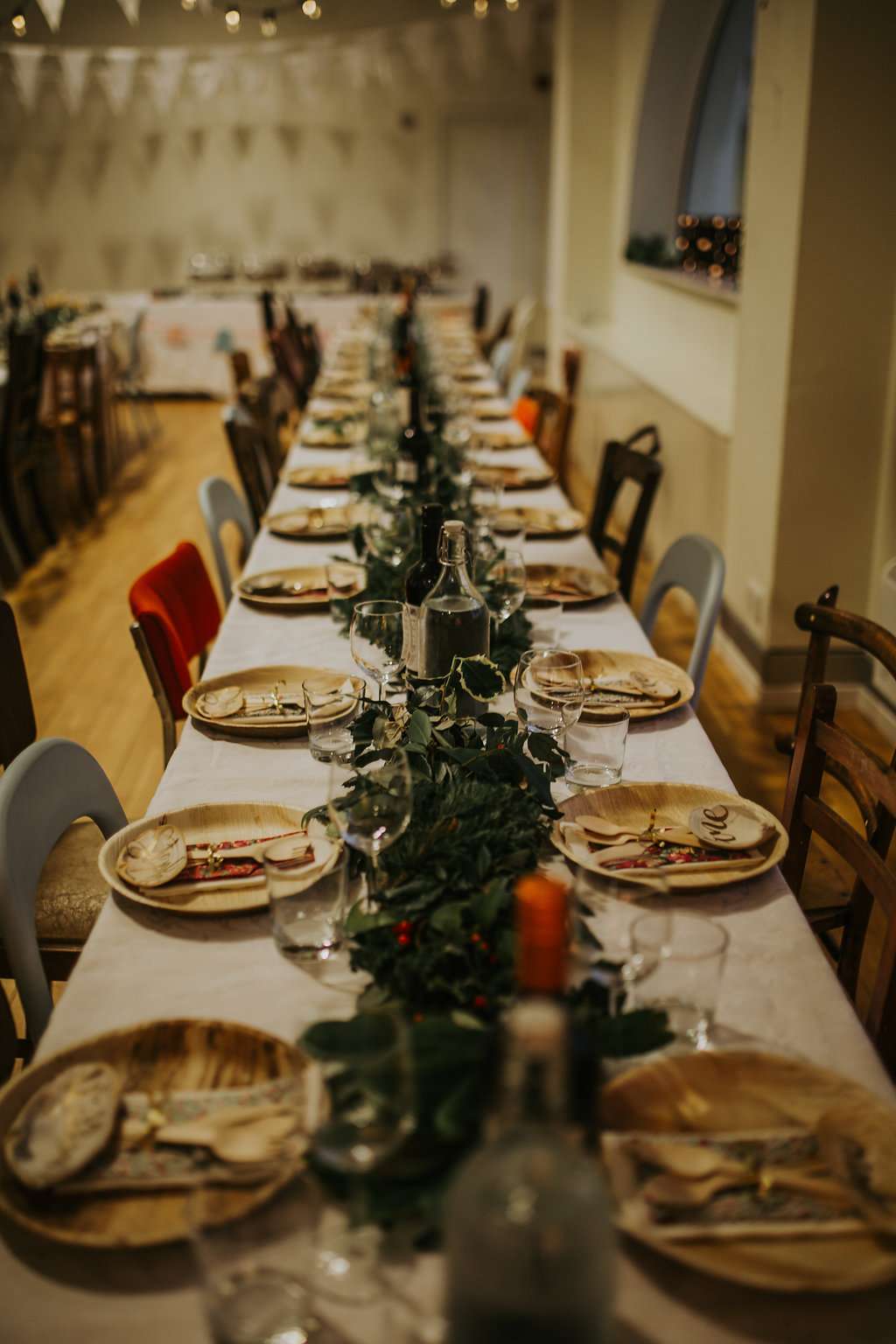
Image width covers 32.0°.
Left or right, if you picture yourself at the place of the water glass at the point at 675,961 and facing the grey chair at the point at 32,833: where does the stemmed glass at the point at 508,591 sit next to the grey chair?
right

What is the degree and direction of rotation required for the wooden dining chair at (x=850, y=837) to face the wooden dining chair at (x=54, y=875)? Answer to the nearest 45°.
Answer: approximately 45° to its right

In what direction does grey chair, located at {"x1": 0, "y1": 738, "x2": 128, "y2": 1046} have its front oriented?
to the viewer's right

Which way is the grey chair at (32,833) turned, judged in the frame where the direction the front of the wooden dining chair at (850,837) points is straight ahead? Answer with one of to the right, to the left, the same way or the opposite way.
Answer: the opposite way

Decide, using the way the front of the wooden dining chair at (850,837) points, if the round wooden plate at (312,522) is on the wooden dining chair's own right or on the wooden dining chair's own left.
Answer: on the wooden dining chair's own right

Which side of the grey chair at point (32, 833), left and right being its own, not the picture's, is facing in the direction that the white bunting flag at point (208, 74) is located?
left

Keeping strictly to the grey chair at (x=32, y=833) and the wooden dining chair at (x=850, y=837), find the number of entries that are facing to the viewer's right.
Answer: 1
